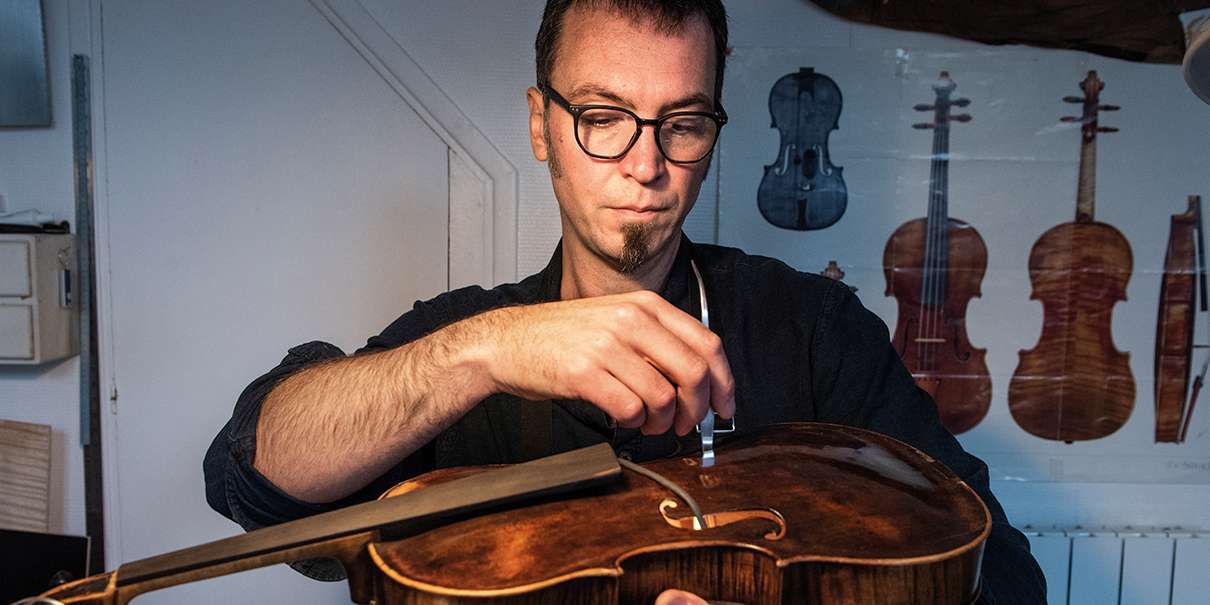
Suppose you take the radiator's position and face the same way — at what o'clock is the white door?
The white door is roughly at 2 o'clock from the radiator.

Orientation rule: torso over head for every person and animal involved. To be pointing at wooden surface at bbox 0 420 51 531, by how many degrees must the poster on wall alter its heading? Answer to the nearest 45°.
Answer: approximately 45° to its right

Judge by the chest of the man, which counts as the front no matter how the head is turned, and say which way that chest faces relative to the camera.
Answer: toward the camera

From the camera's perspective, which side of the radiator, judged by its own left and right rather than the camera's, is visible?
front

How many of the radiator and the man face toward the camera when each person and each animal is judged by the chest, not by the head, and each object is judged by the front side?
2

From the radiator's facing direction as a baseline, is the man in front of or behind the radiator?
in front

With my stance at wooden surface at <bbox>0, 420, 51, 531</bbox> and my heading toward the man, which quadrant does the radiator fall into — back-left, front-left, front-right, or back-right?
front-left

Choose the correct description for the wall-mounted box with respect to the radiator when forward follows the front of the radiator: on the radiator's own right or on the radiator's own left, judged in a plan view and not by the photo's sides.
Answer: on the radiator's own right

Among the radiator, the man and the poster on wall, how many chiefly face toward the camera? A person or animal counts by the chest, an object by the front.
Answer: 3

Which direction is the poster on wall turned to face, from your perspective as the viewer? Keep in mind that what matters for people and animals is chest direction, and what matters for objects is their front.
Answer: facing the viewer

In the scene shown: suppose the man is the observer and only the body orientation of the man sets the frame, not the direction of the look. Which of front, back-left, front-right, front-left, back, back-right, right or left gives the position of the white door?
back-right
